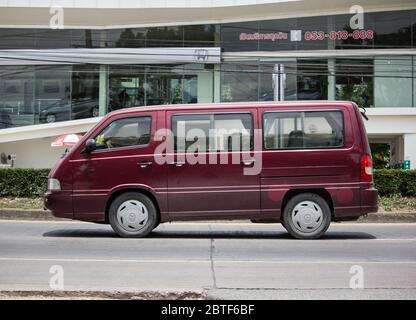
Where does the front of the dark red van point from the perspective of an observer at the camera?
facing to the left of the viewer
